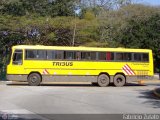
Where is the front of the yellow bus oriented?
to the viewer's left
